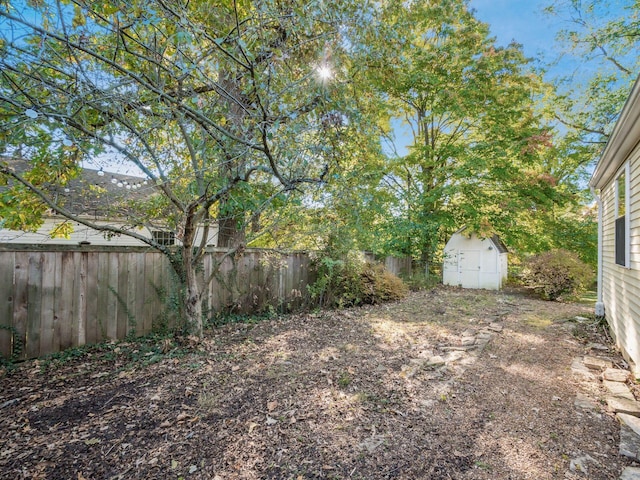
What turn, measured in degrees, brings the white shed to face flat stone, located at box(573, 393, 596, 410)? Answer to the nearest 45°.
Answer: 0° — it already faces it

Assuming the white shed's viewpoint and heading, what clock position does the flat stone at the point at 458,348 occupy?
The flat stone is roughly at 12 o'clock from the white shed.

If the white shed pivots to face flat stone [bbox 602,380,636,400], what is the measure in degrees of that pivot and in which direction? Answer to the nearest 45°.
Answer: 0° — it already faces it

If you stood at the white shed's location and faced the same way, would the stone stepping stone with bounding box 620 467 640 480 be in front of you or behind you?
in front

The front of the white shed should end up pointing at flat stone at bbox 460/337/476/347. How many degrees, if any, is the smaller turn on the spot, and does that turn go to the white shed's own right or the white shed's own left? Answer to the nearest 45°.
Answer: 0° — it already faces it

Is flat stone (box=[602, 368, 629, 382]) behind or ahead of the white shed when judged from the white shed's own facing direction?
ahead

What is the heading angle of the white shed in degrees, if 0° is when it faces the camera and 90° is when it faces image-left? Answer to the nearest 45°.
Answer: approximately 0°

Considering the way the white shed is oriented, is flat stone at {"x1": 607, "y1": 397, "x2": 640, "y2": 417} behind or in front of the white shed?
in front

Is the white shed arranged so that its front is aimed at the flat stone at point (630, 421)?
yes

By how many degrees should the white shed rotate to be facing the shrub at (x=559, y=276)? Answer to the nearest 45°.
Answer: approximately 45° to its left

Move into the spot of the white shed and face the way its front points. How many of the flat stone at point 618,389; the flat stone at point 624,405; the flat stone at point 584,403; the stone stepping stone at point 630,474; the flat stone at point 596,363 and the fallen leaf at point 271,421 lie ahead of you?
6

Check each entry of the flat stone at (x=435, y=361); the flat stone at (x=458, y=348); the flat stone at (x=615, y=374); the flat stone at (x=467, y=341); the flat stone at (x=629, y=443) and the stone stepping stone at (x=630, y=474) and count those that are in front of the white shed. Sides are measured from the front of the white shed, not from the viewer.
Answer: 6

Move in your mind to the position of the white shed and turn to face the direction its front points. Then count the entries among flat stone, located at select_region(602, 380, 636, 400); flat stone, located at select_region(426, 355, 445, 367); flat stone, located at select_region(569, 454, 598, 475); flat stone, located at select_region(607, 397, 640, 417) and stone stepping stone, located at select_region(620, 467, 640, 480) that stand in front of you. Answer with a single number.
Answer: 5
